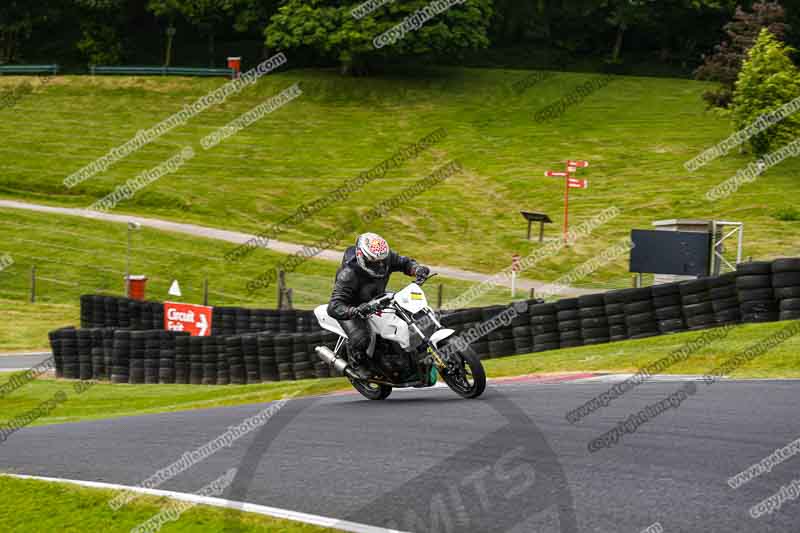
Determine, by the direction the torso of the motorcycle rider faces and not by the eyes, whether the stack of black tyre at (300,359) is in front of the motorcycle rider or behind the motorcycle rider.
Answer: behind

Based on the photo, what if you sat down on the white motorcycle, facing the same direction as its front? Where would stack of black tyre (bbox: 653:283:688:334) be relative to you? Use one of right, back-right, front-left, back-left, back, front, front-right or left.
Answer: left

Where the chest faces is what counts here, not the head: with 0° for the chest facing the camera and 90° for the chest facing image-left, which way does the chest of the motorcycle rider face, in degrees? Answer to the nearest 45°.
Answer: approximately 315°

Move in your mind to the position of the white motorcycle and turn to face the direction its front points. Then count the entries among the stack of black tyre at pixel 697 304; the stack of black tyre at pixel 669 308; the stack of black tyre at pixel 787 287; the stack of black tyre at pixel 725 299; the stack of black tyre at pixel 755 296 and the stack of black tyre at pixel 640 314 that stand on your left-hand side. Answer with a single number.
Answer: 6

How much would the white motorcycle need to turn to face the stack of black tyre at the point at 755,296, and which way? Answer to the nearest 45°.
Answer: approximately 90° to its left

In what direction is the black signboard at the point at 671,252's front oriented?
toward the camera

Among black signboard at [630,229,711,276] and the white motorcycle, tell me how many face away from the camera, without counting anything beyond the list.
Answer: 0

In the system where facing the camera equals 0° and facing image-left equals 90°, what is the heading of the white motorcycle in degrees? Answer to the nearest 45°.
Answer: approximately 315°

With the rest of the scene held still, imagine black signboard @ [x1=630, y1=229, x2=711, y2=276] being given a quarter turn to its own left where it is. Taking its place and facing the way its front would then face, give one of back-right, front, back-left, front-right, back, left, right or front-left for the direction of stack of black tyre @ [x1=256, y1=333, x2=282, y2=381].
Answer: back-right

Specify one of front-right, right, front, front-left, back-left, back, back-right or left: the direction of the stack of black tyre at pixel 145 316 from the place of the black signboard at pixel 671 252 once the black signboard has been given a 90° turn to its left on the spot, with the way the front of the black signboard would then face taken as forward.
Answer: back

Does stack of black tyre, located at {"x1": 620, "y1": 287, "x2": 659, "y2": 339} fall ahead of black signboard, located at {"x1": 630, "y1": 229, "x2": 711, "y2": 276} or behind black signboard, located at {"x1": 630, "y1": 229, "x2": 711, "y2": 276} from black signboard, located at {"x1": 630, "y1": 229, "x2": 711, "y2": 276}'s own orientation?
ahead
